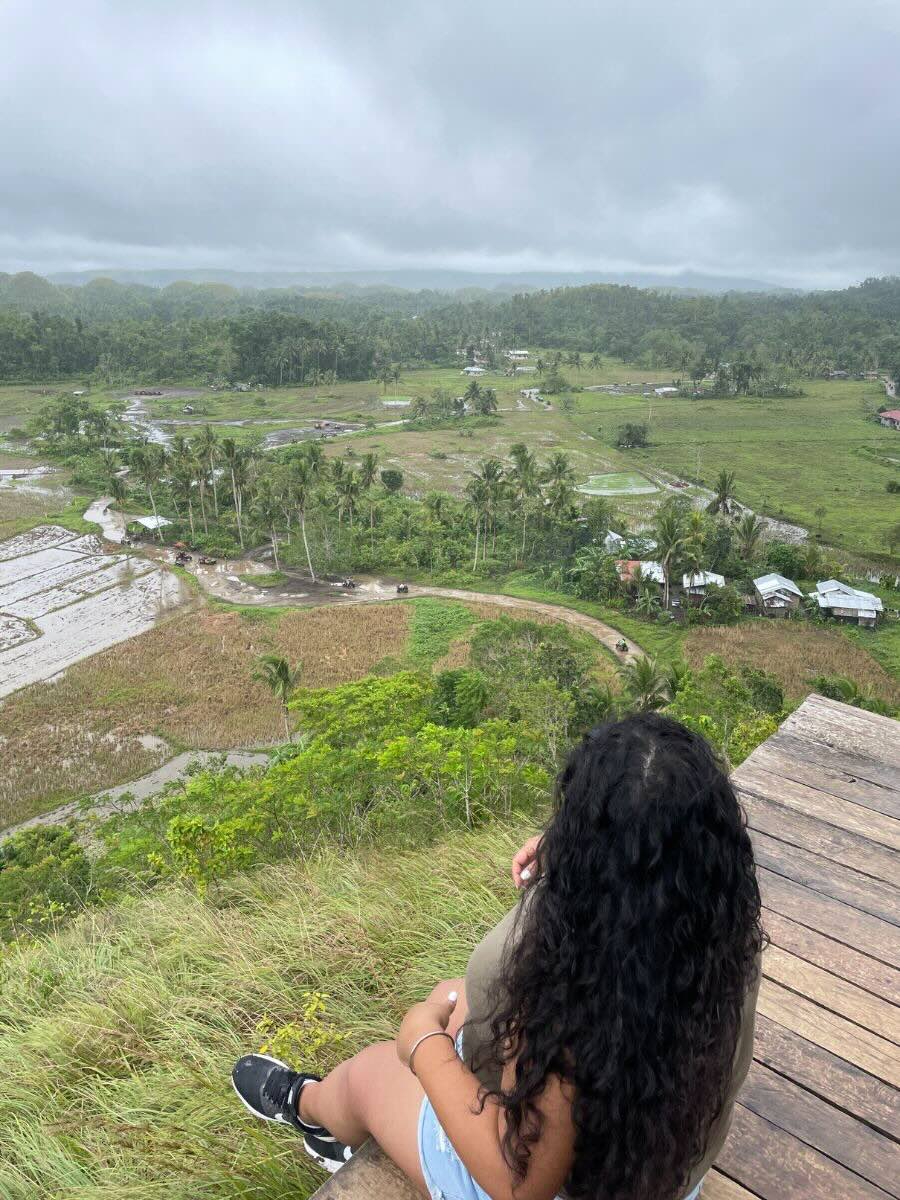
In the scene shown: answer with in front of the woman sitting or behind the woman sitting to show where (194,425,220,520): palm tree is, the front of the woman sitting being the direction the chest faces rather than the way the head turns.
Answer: in front

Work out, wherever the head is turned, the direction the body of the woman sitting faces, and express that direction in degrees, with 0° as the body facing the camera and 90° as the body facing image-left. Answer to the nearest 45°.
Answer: approximately 135°

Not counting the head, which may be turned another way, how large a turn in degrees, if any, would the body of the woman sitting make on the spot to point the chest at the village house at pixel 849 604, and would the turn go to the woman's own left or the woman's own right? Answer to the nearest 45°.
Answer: approximately 90° to the woman's own right

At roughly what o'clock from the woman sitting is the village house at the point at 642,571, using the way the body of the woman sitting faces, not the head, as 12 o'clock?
The village house is roughly at 2 o'clock from the woman sitting.

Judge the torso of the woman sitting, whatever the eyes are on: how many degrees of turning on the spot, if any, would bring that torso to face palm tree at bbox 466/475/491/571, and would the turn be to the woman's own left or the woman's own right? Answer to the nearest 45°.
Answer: approximately 45° to the woman's own right

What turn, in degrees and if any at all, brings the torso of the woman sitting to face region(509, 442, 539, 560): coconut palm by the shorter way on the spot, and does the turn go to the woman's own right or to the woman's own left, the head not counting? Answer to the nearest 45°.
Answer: approximately 45° to the woman's own right

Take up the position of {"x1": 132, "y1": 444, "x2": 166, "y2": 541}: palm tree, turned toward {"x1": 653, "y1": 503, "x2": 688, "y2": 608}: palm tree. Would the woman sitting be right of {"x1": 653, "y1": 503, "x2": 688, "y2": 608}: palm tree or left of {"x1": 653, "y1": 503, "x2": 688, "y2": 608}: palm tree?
right

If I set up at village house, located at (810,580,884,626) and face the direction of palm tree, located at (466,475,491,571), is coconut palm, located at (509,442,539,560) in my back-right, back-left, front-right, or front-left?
front-right

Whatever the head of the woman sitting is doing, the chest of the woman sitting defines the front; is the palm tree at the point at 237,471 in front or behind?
in front

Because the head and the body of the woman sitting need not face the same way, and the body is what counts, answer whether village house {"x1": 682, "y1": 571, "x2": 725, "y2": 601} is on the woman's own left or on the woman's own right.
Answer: on the woman's own right

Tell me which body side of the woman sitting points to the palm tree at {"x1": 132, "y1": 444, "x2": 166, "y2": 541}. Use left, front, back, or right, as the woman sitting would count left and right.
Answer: front

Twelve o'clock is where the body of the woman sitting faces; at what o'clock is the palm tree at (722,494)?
The palm tree is roughly at 2 o'clock from the woman sitting.

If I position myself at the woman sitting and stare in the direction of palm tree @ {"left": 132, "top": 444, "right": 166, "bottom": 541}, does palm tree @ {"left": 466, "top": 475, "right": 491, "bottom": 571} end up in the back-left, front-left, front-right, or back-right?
front-right

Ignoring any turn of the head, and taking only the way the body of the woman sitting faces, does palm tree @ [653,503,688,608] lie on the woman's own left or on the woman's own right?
on the woman's own right
